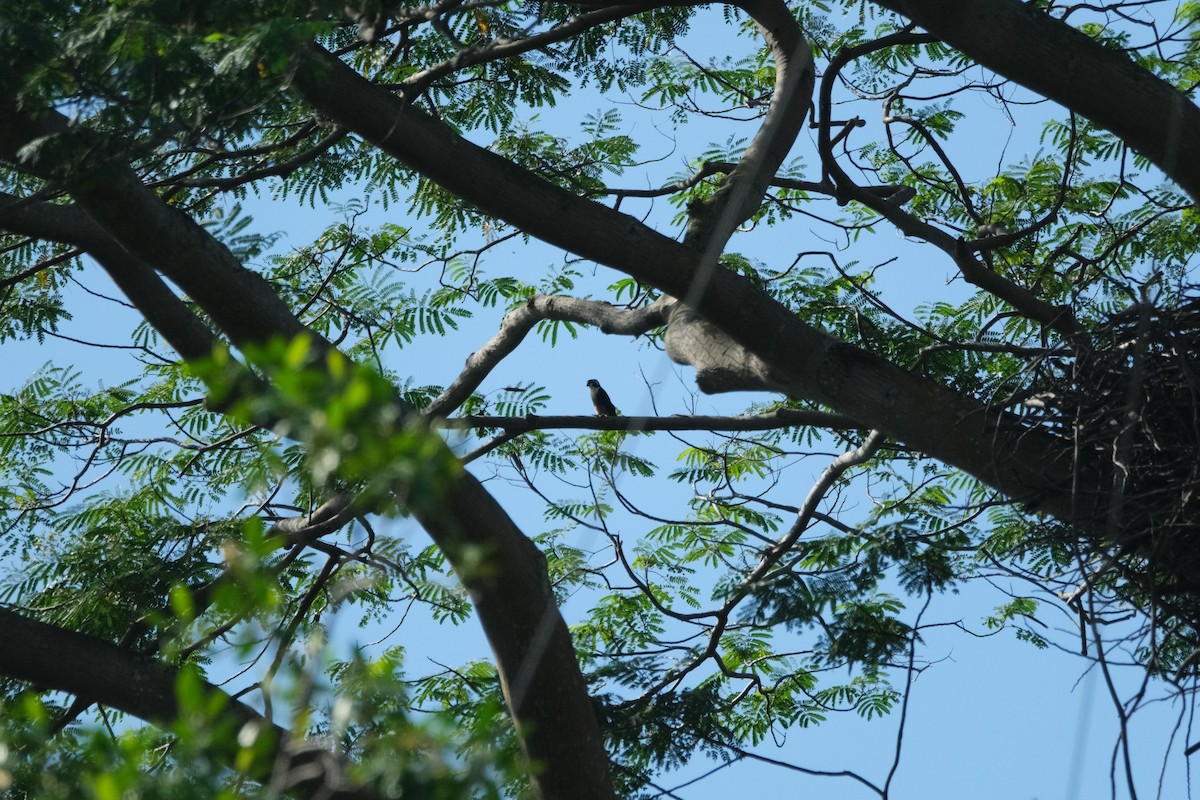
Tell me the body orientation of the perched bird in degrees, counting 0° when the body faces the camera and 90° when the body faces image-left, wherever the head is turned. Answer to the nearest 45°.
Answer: approximately 90°
